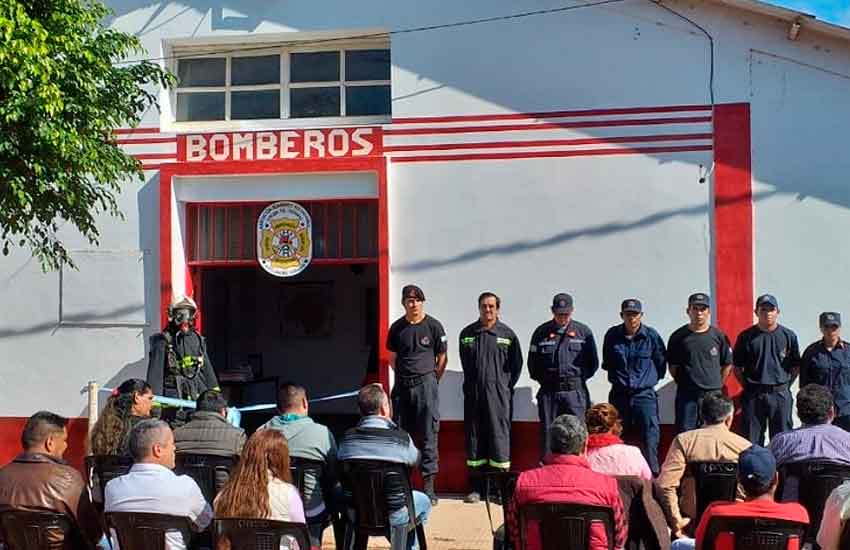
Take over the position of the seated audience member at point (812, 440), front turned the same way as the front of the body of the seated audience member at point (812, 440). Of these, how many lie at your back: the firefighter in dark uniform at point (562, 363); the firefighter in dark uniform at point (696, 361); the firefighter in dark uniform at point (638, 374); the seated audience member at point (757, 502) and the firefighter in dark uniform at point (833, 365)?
1

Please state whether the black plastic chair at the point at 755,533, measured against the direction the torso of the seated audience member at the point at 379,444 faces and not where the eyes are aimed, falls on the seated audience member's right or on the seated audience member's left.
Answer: on the seated audience member's right

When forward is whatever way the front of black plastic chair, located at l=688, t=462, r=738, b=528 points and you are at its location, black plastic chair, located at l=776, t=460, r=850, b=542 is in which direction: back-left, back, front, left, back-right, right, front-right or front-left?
right

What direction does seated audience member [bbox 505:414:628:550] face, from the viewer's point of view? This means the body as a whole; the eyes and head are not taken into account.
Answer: away from the camera

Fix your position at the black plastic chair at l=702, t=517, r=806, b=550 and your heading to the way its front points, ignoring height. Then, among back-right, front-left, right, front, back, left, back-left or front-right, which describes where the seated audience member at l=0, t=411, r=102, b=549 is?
left

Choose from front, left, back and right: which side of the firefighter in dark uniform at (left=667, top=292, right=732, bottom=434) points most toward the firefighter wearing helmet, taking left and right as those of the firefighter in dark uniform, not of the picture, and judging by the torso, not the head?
right

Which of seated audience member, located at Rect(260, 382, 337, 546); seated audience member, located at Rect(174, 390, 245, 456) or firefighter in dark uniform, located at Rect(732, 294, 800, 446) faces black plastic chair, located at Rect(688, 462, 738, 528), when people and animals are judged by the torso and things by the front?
the firefighter in dark uniform

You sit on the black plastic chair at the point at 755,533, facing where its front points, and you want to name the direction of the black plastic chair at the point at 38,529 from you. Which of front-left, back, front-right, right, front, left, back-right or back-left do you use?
left

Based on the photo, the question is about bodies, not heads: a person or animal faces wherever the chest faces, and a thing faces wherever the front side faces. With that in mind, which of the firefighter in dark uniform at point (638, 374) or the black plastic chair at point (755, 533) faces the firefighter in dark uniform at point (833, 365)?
the black plastic chair

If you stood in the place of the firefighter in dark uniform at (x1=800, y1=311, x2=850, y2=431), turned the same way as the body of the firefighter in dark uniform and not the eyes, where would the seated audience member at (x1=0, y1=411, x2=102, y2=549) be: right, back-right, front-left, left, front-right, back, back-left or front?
front-right

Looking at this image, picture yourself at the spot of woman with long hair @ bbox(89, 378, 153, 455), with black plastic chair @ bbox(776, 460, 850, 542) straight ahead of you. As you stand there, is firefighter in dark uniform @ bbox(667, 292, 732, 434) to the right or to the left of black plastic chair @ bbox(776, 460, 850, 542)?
left

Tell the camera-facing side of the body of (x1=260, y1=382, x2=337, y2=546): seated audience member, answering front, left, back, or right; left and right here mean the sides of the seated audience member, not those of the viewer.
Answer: back

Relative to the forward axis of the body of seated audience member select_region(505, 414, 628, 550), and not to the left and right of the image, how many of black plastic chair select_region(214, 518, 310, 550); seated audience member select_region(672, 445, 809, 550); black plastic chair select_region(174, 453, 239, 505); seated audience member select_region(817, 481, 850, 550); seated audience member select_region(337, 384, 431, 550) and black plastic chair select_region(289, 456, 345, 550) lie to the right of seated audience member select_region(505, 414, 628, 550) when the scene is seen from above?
2

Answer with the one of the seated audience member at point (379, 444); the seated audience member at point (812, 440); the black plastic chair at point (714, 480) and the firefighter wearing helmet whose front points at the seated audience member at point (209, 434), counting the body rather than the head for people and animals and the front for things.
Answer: the firefighter wearing helmet

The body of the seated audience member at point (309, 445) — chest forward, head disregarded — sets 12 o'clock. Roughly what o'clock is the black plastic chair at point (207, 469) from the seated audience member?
The black plastic chair is roughly at 9 o'clock from the seated audience member.

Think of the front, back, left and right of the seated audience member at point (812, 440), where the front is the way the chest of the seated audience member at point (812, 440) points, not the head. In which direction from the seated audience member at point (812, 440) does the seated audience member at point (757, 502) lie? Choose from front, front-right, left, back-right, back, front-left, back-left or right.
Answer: back

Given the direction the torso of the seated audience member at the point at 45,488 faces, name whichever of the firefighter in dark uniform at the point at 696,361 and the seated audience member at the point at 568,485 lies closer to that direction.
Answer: the firefighter in dark uniform
